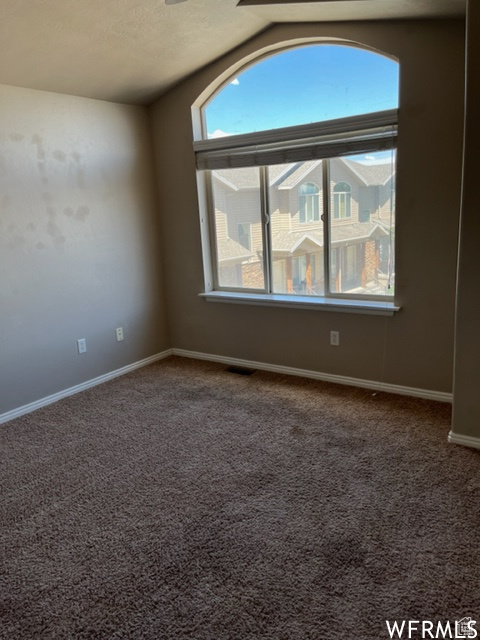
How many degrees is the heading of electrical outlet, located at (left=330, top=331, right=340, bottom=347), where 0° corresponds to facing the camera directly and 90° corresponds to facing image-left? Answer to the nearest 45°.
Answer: approximately 0°
